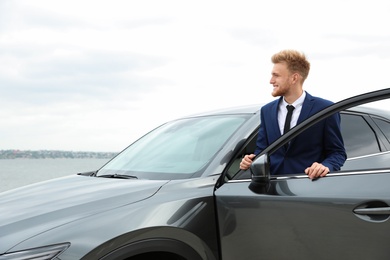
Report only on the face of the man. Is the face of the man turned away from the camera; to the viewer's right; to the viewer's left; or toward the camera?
to the viewer's left

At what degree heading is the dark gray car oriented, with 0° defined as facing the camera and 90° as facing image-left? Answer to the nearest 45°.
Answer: approximately 45°
